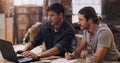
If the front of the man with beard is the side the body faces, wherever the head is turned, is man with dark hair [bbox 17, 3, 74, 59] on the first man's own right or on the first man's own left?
on the first man's own right

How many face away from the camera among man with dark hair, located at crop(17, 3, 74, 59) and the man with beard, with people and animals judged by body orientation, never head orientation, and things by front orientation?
0

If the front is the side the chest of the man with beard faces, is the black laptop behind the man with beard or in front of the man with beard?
in front

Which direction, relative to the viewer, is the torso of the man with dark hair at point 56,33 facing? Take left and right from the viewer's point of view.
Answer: facing the viewer and to the left of the viewer

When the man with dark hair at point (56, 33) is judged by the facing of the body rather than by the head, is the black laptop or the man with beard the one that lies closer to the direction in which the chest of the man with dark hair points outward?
the black laptop

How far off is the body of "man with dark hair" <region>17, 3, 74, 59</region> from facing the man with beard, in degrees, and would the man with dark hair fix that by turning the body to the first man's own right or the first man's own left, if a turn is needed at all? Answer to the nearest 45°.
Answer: approximately 90° to the first man's own left

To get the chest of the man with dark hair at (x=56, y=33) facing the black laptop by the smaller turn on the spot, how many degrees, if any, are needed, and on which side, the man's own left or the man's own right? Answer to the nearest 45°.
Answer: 0° — they already face it

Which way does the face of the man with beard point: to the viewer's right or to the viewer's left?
to the viewer's left

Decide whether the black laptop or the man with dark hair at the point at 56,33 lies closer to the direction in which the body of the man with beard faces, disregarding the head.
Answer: the black laptop
